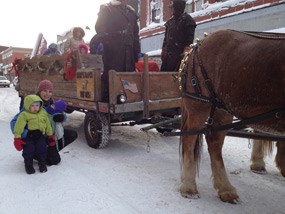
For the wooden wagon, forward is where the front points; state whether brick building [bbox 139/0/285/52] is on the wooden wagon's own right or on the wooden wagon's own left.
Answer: on the wooden wagon's own left

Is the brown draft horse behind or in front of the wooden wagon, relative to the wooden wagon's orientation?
in front

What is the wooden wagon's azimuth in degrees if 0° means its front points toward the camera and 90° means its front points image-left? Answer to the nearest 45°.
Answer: approximately 315°

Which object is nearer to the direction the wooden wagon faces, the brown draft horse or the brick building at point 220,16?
the brown draft horse
